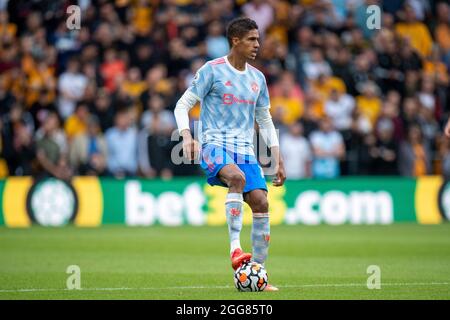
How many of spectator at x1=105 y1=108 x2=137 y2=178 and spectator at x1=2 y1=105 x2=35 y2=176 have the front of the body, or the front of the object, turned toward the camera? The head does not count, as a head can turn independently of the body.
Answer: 2

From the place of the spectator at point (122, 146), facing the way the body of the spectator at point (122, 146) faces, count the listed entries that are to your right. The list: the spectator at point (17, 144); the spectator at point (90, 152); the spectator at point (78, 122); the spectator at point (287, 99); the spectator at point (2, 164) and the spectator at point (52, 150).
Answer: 5

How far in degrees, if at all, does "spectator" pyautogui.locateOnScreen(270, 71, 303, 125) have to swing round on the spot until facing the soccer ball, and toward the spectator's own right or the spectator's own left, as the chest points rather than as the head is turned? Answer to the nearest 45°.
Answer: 0° — they already face it

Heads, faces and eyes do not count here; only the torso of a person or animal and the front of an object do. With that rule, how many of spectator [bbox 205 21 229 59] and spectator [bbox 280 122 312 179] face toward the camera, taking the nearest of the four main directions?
2

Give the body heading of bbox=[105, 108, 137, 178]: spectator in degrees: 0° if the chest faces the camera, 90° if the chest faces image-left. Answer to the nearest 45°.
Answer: approximately 0°

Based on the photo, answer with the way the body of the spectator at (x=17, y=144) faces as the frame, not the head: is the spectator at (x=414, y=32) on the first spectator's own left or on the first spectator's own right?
on the first spectator's own left
